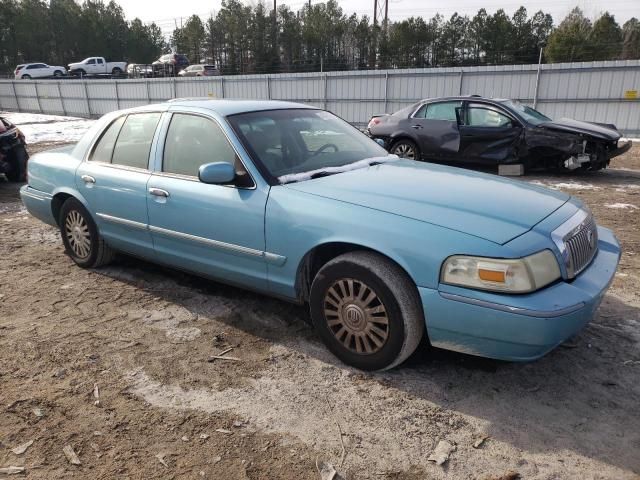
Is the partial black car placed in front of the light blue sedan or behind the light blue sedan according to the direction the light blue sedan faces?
behind

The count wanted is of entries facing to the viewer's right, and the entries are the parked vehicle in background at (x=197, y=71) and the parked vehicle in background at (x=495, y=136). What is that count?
1

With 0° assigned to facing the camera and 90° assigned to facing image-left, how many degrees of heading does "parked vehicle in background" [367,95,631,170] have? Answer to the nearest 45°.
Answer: approximately 270°

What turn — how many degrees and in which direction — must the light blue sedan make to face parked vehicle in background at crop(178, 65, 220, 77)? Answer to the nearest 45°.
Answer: approximately 135° to its left

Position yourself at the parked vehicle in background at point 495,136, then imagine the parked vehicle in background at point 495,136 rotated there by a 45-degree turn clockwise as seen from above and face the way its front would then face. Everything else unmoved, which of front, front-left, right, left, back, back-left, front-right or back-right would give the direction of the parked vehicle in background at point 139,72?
back

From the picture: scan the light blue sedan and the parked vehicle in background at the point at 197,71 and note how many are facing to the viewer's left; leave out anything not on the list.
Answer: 1

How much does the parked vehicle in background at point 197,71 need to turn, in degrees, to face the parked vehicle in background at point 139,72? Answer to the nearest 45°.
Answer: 0° — it already faces it

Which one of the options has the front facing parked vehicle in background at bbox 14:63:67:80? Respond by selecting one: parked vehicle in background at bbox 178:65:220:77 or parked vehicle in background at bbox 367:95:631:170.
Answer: parked vehicle in background at bbox 178:65:220:77

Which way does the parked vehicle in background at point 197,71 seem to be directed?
to the viewer's left

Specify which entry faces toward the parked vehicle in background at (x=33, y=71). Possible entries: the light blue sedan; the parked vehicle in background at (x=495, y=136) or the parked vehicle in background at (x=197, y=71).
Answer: the parked vehicle in background at (x=197, y=71)

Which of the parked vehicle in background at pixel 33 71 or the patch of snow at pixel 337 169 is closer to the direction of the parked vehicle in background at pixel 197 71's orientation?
the parked vehicle in background

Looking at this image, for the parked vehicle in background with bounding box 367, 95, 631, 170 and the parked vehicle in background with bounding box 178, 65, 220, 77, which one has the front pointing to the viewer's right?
the parked vehicle in background with bounding box 367, 95, 631, 170
